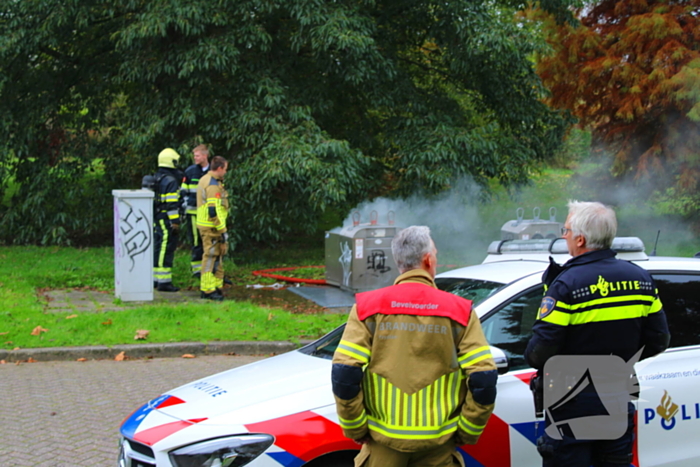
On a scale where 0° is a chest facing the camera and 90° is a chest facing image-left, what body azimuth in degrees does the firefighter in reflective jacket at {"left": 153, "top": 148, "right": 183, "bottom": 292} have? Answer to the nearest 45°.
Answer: approximately 270°

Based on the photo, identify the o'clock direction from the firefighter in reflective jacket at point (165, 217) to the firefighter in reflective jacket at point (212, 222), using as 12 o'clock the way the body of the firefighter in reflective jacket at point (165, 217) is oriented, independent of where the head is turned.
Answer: the firefighter in reflective jacket at point (212, 222) is roughly at 2 o'clock from the firefighter in reflective jacket at point (165, 217).

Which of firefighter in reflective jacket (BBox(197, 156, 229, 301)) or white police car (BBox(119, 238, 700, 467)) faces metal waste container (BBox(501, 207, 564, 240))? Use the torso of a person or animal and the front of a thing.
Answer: the firefighter in reflective jacket

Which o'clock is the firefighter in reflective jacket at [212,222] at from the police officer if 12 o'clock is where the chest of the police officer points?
The firefighter in reflective jacket is roughly at 12 o'clock from the police officer.

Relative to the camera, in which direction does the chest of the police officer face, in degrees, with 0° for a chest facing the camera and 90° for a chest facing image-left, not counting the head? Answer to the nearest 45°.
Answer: approximately 135°

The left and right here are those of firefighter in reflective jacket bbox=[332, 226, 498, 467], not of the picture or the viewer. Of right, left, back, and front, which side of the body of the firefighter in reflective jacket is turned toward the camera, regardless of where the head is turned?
back

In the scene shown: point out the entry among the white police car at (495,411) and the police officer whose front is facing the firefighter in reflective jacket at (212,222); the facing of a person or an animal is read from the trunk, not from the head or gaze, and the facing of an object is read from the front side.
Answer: the police officer

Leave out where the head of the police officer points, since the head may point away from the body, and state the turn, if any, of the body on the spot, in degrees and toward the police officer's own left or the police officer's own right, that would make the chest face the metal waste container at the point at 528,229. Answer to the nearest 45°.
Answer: approximately 45° to the police officer's own right

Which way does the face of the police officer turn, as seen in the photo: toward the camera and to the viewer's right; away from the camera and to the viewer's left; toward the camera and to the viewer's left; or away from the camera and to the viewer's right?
away from the camera and to the viewer's left

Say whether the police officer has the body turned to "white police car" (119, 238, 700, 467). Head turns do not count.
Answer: yes
